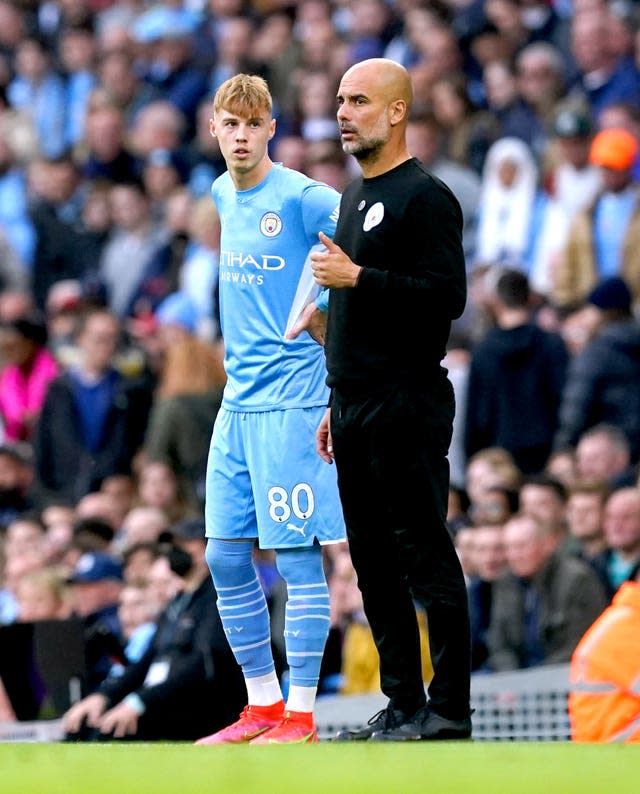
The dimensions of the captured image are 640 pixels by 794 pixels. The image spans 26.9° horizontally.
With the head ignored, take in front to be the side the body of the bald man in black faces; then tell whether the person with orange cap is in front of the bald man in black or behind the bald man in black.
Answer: behind

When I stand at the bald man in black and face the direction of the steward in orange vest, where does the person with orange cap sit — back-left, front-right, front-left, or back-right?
front-left

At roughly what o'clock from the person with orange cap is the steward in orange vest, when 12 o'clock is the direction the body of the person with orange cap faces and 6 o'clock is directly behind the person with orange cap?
The steward in orange vest is roughly at 12 o'clock from the person with orange cap.

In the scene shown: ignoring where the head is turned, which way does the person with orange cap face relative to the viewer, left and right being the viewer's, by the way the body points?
facing the viewer

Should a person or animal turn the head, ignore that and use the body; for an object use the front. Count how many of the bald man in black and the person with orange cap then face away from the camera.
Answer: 0

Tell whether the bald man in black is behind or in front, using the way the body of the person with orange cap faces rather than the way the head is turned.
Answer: in front

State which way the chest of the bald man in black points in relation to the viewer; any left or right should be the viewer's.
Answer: facing the viewer and to the left of the viewer
